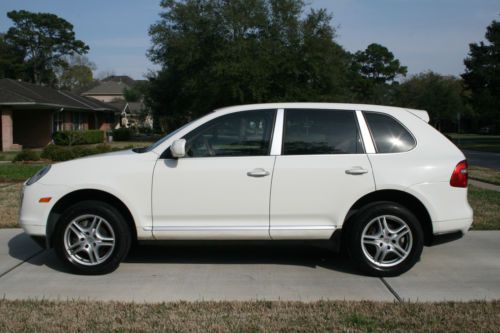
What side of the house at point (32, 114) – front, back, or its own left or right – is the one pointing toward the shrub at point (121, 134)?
left

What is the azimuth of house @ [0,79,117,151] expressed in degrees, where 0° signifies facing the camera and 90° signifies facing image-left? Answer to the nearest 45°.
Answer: approximately 315°

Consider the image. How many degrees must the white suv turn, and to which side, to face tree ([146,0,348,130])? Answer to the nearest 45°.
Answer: approximately 90° to its right

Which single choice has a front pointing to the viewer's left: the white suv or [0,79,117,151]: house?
the white suv

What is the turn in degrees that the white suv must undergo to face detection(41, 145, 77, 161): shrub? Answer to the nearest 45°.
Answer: approximately 45° to its right

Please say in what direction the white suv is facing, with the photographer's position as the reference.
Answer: facing to the left of the viewer

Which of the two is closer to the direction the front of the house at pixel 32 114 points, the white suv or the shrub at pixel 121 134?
the white suv

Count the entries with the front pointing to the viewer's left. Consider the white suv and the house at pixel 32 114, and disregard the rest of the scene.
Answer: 1

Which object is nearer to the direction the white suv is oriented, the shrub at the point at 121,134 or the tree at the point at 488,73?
the shrub

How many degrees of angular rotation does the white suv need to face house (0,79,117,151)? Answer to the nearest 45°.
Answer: approximately 45° to its right

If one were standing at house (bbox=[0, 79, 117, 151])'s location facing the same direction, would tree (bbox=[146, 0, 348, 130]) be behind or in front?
in front
